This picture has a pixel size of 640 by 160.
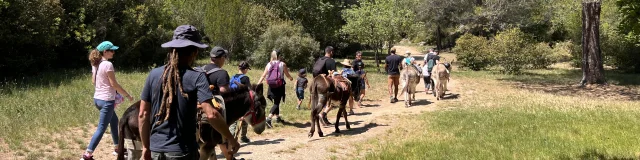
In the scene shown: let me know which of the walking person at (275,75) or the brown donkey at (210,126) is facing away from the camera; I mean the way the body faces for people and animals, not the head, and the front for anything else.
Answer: the walking person

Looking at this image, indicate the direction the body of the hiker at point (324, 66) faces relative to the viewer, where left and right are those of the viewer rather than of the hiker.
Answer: facing away from the viewer and to the right of the viewer

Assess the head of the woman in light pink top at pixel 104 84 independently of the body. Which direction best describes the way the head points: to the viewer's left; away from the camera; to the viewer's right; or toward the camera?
to the viewer's right

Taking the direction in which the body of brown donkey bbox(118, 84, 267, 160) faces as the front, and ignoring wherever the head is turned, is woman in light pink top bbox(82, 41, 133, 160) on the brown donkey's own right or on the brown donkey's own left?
on the brown donkey's own left

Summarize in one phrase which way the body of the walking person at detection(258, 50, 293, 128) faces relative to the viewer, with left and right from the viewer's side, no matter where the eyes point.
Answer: facing away from the viewer

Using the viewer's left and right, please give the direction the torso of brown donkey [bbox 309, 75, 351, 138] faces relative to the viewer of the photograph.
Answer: facing away from the viewer and to the right of the viewer

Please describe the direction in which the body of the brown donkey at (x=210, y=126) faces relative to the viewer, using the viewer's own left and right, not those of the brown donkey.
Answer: facing to the right of the viewer

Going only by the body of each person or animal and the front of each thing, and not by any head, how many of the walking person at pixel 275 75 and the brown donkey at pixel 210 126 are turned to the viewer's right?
1

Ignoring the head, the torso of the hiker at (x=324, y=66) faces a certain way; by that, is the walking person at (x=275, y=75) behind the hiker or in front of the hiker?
behind

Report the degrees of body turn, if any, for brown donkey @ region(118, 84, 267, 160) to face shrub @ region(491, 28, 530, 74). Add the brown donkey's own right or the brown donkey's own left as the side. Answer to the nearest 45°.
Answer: approximately 45° to the brown donkey's own left

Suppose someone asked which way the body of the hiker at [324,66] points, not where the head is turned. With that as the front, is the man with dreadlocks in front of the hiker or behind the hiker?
behind
